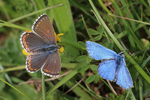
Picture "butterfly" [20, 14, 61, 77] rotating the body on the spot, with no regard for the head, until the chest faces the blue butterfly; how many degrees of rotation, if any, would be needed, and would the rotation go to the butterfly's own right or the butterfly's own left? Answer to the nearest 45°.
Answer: approximately 45° to the butterfly's own right
